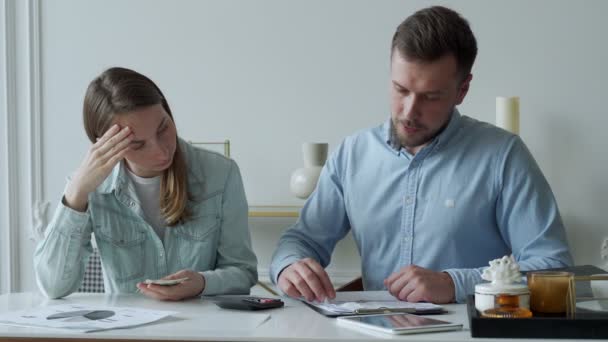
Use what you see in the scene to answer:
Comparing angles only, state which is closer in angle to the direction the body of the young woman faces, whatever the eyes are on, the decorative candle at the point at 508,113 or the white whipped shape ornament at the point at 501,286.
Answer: the white whipped shape ornament

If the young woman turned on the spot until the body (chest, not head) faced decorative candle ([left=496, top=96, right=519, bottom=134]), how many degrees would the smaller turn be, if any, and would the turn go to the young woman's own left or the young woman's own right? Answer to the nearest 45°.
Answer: approximately 135° to the young woman's own left

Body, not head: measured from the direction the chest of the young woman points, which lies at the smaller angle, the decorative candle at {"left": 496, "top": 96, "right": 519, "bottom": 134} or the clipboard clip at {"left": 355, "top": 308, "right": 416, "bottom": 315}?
the clipboard clip

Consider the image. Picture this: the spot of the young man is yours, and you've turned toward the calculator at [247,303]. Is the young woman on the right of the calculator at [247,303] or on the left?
right

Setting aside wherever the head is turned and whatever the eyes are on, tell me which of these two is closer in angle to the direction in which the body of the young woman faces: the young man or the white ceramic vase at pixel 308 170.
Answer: the young man

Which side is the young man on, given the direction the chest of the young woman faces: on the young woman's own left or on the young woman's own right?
on the young woman's own left

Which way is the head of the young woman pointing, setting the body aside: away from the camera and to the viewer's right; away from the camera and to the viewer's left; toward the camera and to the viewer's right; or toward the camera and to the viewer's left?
toward the camera and to the viewer's right

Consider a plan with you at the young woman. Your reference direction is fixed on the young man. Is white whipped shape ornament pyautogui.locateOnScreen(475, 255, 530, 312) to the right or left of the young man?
right

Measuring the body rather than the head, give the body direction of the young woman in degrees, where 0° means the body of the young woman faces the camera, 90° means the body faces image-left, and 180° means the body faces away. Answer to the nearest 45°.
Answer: approximately 0°
